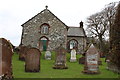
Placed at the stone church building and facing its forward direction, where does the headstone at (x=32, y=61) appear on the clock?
The headstone is roughly at 12 o'clock from the stone church building.

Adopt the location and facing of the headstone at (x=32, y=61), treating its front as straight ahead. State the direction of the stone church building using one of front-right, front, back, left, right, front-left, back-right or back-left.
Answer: back

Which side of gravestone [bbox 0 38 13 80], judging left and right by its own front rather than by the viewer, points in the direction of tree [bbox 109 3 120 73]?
left

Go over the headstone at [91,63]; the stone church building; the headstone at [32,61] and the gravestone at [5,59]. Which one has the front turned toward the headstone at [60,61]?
the stone church building

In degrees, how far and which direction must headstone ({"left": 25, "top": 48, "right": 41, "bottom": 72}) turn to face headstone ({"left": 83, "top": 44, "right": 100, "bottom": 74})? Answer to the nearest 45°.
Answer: approximately 90° to its left

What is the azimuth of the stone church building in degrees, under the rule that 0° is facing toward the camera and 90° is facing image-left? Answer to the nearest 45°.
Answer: approximately 0°

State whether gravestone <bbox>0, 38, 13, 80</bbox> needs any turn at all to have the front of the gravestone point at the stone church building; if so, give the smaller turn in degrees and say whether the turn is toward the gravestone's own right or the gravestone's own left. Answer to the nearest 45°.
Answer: approximately 180°

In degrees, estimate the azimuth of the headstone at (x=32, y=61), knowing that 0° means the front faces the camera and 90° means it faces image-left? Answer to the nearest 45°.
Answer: approximately 0°

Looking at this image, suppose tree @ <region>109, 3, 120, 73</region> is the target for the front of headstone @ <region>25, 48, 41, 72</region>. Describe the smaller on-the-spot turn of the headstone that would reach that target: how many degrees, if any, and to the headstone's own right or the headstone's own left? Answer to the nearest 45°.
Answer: approximately 45° to the headstone's own left

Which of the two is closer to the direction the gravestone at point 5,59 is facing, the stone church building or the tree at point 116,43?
the tree

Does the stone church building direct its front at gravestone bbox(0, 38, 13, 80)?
yes
